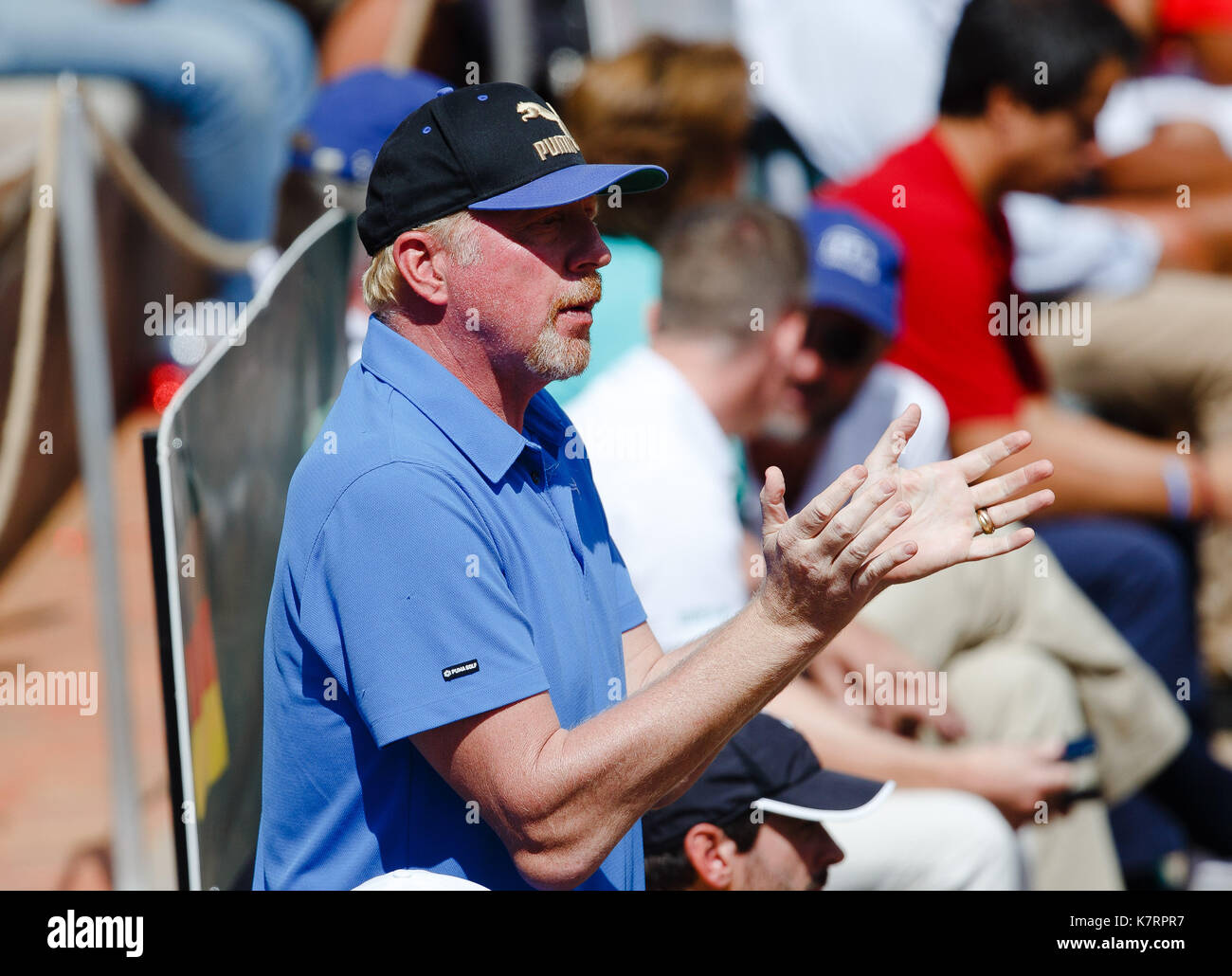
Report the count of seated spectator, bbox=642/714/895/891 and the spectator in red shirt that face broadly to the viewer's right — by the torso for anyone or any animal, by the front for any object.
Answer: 2

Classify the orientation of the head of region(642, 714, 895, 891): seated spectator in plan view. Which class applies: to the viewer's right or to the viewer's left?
to the viewer's right

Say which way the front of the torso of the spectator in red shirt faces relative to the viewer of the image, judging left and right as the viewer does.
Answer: facing to the right of the viewer

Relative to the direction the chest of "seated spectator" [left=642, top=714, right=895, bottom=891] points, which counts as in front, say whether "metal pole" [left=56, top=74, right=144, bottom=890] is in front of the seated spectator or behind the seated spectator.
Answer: behind

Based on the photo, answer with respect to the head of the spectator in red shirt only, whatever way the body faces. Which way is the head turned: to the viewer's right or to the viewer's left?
to the viewer's right

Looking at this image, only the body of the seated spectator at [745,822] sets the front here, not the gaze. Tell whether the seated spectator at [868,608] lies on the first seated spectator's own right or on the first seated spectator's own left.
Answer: on the first seated spectator's own left

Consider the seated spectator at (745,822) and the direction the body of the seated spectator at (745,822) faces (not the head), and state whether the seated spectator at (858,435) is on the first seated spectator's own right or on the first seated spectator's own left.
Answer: on the first seated spectator's own left

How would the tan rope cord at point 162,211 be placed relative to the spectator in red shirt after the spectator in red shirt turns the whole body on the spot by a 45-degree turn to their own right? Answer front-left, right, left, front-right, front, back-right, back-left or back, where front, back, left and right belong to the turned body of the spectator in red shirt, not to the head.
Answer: back-right

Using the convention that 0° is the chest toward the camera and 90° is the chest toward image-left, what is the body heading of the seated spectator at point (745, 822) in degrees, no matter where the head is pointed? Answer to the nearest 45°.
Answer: approximately 270°
